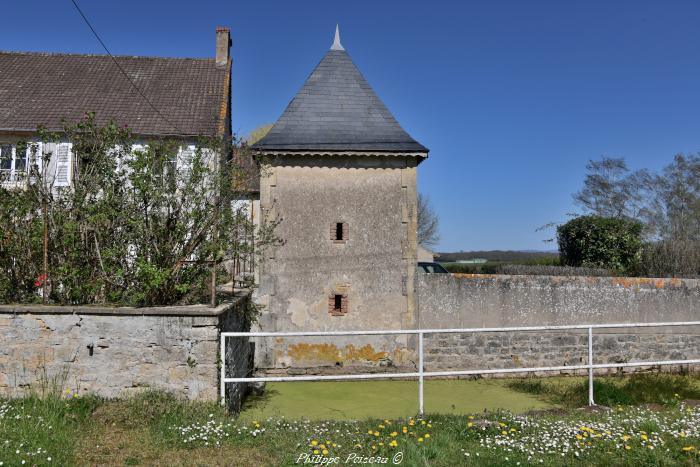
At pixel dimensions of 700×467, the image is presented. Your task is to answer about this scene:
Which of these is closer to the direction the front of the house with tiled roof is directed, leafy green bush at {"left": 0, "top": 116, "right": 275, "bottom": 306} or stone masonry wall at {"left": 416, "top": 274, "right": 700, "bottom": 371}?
the leafy green bush

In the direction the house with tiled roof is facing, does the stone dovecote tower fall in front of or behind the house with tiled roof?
in front

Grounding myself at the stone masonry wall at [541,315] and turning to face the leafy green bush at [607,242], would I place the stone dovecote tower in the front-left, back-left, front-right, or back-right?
back-left

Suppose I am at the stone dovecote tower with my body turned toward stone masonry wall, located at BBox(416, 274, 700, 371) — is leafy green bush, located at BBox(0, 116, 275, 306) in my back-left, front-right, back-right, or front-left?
back-right

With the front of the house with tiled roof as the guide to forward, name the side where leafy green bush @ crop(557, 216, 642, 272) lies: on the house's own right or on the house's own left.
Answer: on the house's own left

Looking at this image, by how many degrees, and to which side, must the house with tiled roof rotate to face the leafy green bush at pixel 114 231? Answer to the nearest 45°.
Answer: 0° — it already faces it

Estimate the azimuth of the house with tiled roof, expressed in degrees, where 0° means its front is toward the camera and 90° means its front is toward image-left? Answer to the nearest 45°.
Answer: approximately 0°

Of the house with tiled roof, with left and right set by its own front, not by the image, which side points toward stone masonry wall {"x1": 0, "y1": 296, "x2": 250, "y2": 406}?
front

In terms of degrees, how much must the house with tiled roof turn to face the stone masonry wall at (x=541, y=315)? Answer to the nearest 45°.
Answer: approximately 45° to its left
